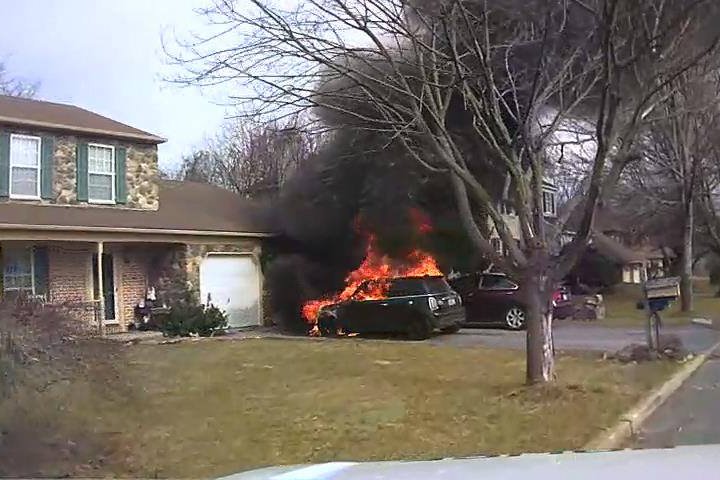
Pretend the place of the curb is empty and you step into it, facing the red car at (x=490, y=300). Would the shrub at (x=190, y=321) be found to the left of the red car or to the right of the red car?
left

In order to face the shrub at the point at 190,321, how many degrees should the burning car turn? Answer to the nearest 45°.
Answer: approximately 45° to its left

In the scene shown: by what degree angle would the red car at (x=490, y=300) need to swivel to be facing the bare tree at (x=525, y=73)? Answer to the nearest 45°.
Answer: approximately 135° to its left

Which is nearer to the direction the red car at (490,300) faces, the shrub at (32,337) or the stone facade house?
the stone facade house

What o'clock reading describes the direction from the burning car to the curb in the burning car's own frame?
The curb is roughly at 7 o'clock from the burning car.

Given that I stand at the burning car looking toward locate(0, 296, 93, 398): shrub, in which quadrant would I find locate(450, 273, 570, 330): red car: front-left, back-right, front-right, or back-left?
back-left

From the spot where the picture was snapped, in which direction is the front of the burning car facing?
facing away from the viewer and to the left of the viewer

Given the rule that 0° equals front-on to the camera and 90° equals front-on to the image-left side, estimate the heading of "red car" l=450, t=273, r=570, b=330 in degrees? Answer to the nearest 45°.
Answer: approximately 135°

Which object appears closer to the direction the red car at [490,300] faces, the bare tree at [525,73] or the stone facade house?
the stone facade house
